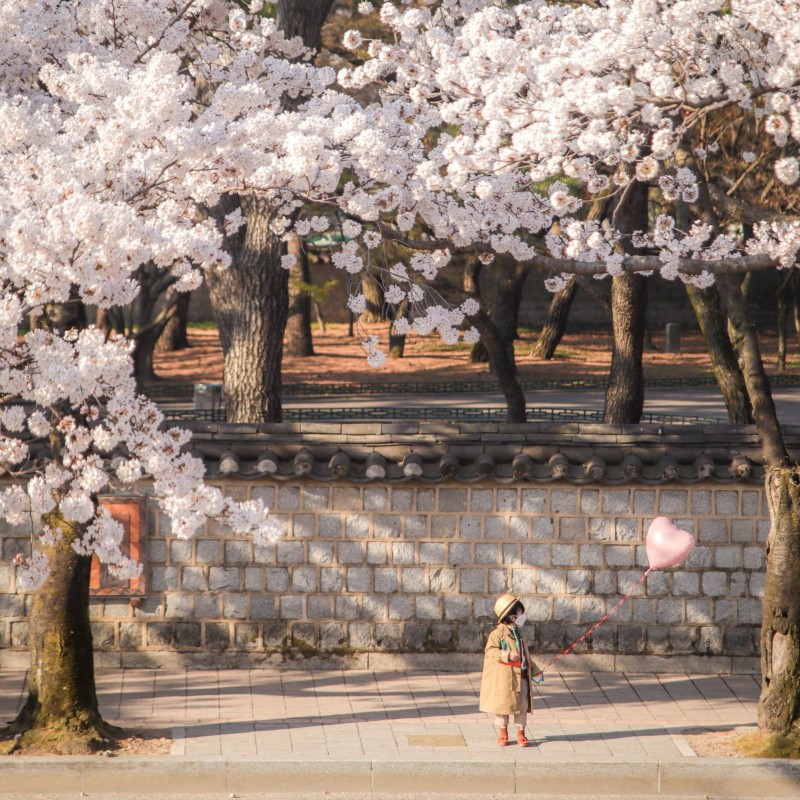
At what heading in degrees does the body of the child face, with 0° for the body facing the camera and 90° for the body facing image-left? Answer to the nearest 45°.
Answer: approximately 315°

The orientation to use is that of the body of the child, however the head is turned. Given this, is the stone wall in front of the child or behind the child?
behind

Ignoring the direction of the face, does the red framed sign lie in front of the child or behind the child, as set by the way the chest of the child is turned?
behind

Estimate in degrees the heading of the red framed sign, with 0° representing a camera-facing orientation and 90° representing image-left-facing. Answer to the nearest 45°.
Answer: approximately 0°
